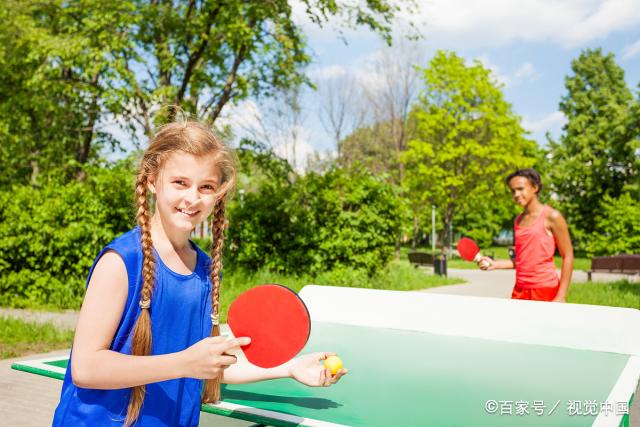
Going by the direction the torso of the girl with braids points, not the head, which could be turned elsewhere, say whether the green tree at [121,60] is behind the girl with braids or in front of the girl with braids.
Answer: behind

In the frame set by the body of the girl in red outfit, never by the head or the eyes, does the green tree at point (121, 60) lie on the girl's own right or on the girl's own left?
on the girl's own right

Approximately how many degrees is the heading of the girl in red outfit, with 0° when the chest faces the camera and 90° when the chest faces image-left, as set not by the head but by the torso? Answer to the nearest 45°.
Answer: approximately 45°

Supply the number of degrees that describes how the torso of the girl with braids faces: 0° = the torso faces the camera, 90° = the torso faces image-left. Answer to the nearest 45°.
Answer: approximately 315°

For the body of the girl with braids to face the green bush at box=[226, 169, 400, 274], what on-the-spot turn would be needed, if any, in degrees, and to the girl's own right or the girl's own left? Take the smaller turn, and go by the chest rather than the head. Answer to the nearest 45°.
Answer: approximately 135° to the girl's own left

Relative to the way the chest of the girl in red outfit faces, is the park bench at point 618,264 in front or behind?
behind

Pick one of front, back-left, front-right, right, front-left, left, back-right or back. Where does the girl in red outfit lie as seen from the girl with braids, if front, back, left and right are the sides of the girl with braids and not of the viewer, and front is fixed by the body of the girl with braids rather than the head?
left

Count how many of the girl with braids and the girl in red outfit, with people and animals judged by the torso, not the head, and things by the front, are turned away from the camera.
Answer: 0
